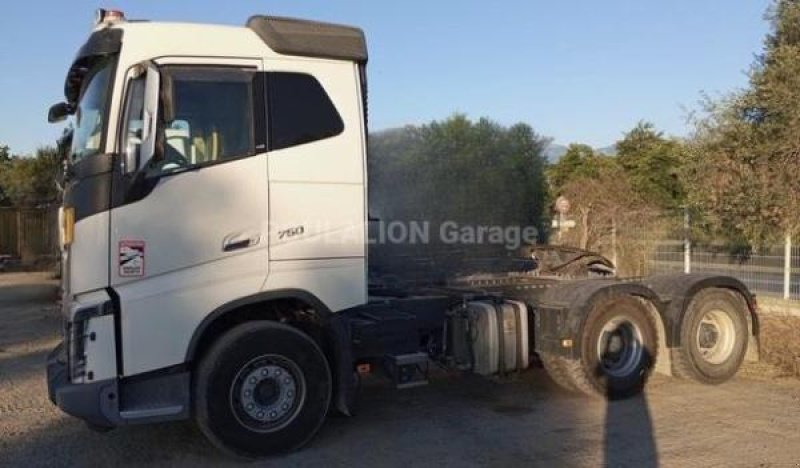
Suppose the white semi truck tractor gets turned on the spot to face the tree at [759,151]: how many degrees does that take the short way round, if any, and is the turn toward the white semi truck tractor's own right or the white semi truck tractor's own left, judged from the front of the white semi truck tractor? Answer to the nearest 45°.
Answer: approximately 180°

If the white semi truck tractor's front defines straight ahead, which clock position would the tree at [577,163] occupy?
The tree is roughly at 5 o'clock from the white semi truck tractor.

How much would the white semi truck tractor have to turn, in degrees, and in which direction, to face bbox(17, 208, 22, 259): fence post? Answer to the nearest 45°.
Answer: approximately 90° to its right

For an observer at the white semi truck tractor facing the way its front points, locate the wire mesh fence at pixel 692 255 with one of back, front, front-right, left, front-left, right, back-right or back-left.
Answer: back

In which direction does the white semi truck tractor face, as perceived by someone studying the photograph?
facing the viewer and to the left of the viewer

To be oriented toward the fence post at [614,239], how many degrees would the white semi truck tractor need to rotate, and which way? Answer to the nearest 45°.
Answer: approximately 180°

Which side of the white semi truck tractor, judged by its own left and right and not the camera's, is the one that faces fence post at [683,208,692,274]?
back

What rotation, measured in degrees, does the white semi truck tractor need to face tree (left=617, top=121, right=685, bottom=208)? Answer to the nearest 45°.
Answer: approximately 180°
